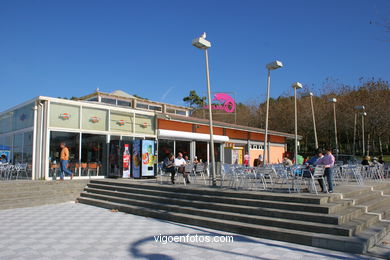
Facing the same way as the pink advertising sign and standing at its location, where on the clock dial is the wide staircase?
The wide staircase is roughly at 12 o'clock from the pink advertising sign.

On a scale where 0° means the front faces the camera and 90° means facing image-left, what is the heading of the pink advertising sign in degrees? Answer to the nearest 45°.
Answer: approximately 0°

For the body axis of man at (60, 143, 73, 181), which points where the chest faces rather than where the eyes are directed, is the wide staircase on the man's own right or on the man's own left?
on the man's own left

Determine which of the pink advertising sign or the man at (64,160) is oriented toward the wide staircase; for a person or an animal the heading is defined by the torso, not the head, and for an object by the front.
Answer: the pink advertising sign
